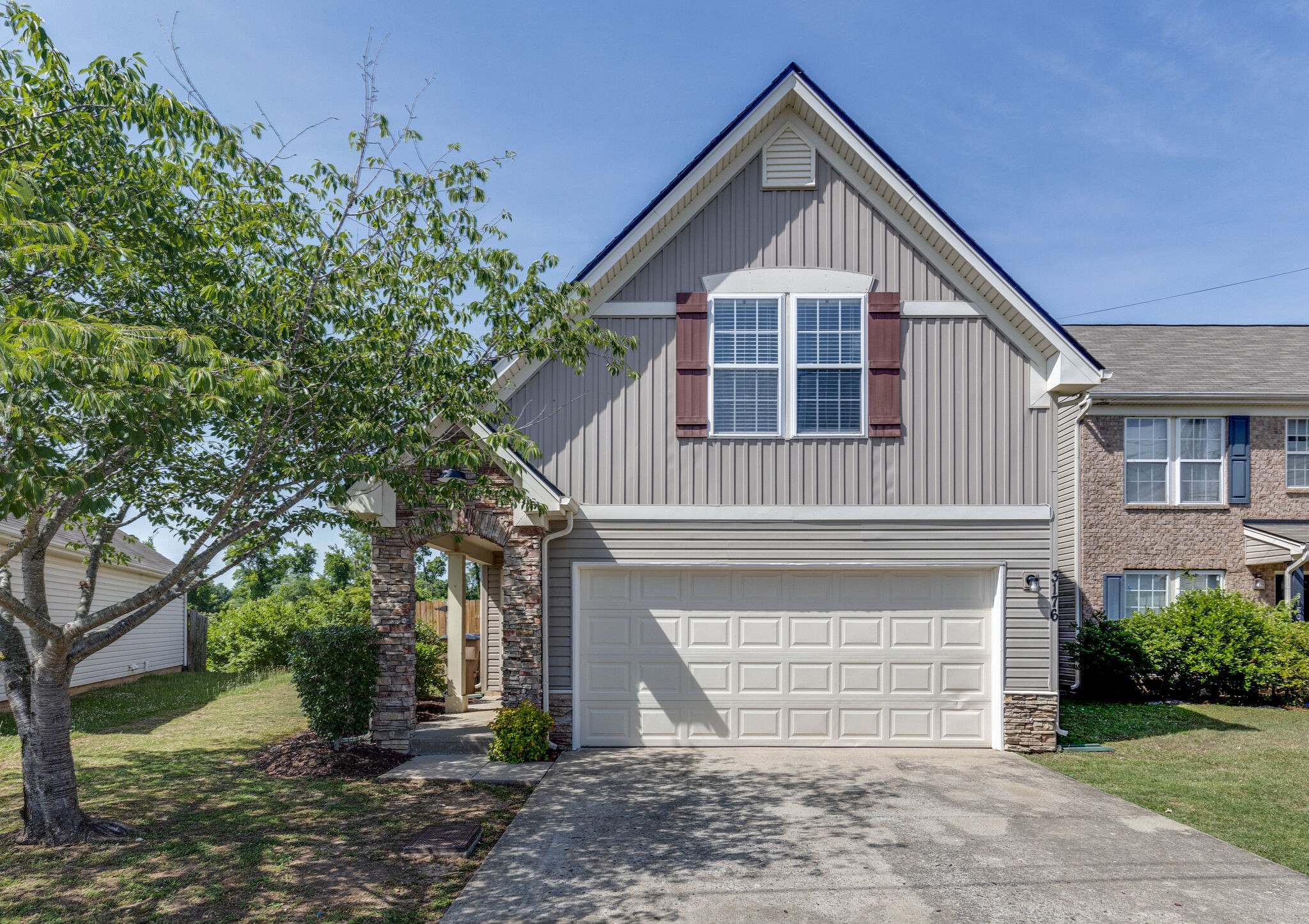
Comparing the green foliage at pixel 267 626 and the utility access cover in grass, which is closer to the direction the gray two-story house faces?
the utility access cover in grass

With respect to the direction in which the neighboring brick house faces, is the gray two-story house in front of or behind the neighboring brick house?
in front

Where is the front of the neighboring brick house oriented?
toward the camera

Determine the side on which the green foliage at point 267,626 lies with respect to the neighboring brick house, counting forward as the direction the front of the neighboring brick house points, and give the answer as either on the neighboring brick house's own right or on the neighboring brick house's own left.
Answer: on the neighboring brick house's own right

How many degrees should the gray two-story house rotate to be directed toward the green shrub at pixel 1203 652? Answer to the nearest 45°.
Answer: approximately 135° to its left

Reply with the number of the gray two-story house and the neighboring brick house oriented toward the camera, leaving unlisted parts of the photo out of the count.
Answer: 2

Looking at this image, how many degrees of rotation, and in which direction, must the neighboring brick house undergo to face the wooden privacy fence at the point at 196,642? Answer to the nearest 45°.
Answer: approximately 90° to its right

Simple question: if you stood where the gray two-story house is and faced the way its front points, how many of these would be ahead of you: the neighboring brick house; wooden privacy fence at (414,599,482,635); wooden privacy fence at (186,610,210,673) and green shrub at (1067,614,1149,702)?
0

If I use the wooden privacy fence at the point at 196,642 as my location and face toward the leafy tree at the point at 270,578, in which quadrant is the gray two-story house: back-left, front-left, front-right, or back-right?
back-right

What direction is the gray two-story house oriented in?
toward the camera

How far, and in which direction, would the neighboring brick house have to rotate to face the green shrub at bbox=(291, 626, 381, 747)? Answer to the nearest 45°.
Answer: approximately 45° to its right

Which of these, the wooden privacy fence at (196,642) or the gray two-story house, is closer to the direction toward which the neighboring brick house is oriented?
the gray two-story house
